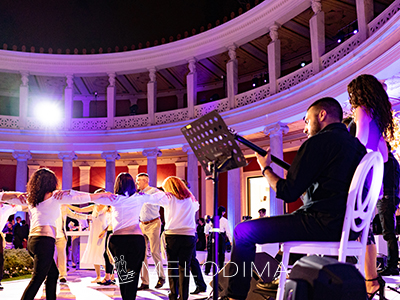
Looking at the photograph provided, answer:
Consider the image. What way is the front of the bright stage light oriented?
toward the camera

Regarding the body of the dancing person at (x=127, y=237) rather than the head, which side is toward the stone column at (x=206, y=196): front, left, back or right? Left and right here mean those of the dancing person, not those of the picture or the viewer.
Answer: front

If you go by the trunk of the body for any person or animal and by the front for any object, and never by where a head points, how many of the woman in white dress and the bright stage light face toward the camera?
2

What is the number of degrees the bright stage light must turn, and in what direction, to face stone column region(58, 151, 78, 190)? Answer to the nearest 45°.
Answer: approximately 90° to its left

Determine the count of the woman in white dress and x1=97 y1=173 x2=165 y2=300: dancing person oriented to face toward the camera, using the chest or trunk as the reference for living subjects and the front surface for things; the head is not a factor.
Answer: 1

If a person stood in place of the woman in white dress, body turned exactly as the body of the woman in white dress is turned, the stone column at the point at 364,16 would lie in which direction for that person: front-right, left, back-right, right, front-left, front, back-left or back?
left

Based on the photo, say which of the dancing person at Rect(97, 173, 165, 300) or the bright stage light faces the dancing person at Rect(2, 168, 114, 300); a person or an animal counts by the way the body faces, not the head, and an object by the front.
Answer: the bright stage light

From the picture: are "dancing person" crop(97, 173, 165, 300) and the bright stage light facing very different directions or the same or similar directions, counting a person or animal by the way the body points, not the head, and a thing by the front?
very different directions

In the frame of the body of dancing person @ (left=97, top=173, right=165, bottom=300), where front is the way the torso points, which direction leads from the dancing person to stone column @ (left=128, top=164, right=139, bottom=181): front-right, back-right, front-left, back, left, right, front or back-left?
front

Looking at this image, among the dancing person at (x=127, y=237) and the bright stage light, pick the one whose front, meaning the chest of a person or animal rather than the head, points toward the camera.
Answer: the bright stage light

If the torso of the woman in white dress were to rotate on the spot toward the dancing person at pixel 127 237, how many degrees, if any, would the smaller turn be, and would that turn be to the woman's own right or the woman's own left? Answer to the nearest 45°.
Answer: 0° — they already face them

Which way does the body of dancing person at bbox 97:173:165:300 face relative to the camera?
away from the camera

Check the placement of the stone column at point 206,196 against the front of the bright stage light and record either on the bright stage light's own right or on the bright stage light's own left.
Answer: on the bright stage light's own left

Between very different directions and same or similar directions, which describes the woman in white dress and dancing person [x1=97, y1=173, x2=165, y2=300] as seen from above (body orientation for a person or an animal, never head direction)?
very different directions

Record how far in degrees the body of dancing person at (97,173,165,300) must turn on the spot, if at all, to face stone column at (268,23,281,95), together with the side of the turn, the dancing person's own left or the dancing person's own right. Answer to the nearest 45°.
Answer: approximately 45° to the dancing person's own right

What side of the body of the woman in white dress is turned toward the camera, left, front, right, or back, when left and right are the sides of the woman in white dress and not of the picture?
front
